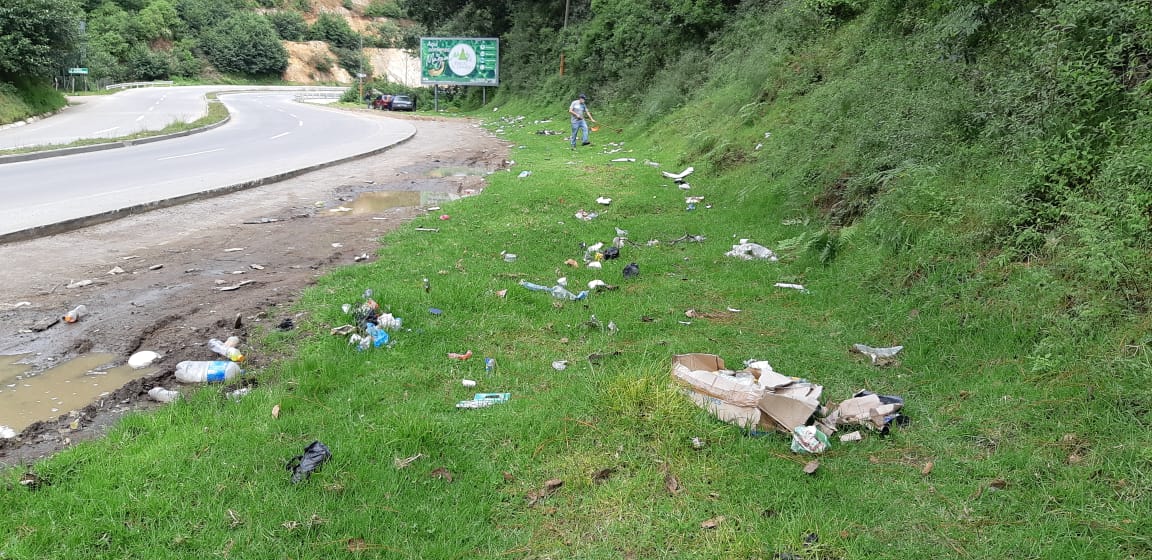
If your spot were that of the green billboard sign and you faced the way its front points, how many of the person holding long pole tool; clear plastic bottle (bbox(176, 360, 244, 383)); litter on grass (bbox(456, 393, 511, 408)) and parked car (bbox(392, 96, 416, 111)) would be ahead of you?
3

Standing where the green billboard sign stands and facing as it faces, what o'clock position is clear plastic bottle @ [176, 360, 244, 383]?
The clear plastic bottle is roughly at 12 o'clock from the green billboard sign.

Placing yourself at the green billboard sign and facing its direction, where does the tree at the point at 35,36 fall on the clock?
The tree is roughly at 2 o'clock from the green billboard sign.

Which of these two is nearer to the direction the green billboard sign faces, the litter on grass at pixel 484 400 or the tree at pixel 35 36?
the litter on grass

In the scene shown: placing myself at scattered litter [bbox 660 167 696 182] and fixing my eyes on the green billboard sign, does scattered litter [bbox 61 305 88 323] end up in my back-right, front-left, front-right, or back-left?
back-left

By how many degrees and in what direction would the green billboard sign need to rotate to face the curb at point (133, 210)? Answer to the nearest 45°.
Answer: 0° — it already faces it

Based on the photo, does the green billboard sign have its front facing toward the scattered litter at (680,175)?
yes

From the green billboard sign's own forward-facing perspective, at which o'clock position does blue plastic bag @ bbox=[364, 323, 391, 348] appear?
The blue plastic bag is roughly at 12 o'clock from the green billboard sign.

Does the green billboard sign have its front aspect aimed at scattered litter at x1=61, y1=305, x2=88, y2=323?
yes

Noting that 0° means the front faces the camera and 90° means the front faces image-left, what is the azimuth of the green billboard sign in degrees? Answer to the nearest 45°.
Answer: approximately 0°

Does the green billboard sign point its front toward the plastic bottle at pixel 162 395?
yes
